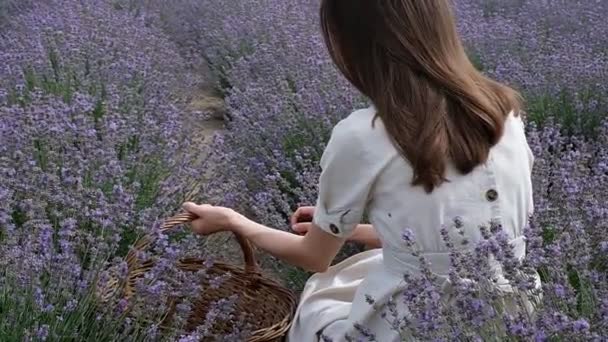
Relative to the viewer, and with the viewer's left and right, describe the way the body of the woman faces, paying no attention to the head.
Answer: facing away from the viewer and to the left of the viewer

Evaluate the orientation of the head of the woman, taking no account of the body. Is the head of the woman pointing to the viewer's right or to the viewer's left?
to the viewer's left
